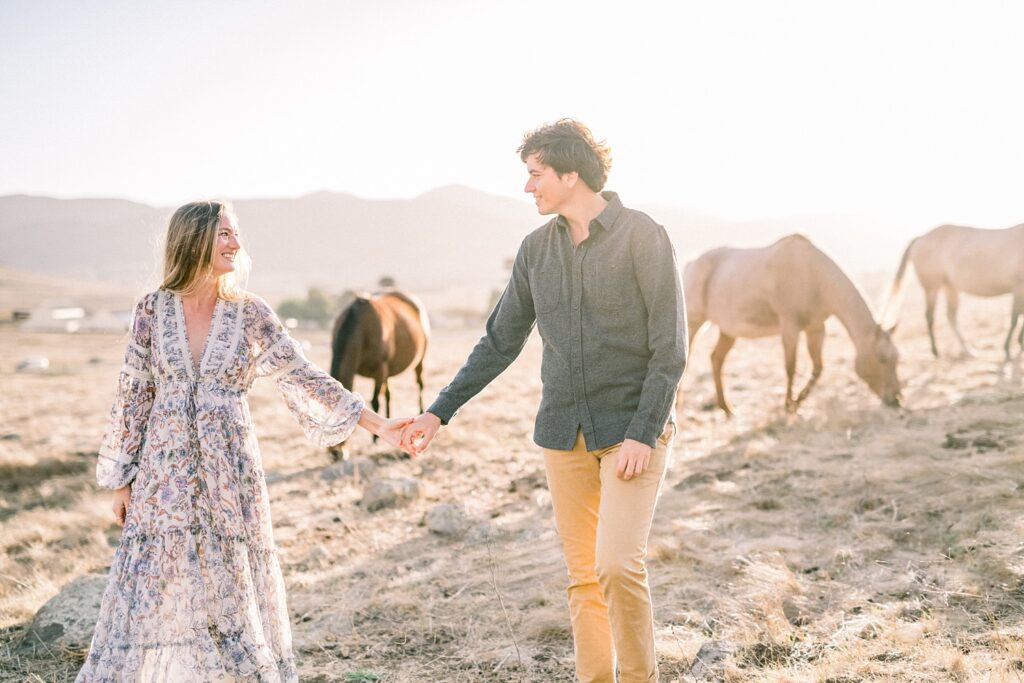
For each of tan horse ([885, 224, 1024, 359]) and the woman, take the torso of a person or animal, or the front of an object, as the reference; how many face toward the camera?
1

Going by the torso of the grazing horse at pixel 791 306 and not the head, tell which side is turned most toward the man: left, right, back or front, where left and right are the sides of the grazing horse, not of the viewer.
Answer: right

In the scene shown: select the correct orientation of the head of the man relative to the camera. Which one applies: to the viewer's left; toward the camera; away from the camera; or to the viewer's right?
to the viewer's left

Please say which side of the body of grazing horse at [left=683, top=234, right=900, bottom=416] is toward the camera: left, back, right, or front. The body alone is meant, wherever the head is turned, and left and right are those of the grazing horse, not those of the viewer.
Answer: right

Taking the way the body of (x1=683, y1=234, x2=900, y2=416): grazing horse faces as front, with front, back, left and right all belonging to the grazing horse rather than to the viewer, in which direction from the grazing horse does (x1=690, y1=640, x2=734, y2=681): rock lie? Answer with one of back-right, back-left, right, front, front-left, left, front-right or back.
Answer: right

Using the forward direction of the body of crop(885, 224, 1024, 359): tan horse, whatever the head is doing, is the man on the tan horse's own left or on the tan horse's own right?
on the tan horse's own right

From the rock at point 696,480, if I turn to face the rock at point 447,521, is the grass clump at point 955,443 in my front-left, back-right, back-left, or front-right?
back-left

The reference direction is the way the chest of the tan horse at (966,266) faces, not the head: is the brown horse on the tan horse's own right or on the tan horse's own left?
on the tan horse's own right

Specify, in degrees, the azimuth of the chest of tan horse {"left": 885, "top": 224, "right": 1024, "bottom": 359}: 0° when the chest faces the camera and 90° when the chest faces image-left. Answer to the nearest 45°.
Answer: approximately 270°
